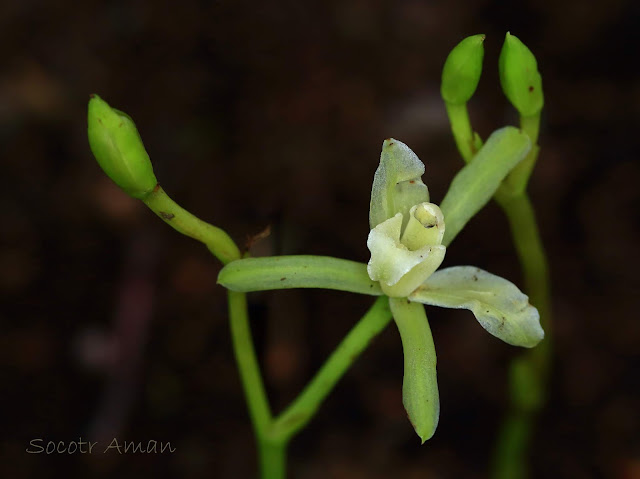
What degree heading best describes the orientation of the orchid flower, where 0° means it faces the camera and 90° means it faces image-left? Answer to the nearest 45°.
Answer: approximately 0°
